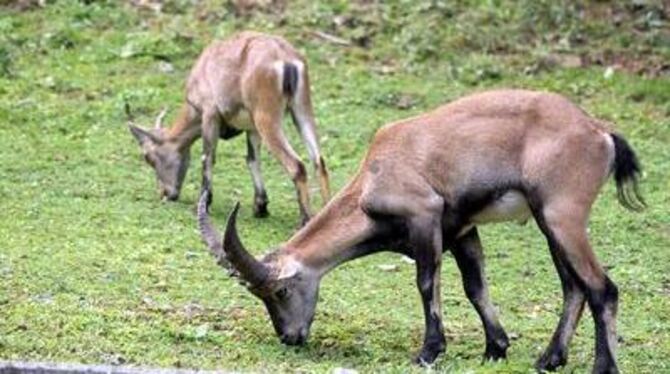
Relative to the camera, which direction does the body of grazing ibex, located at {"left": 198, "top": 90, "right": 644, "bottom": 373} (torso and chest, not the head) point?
to the viewer's left

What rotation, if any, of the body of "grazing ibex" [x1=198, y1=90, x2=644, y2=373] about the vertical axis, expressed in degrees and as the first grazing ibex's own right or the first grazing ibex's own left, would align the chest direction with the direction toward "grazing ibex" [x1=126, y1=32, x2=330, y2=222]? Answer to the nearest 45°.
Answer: approximately 45° to the first grazing ibex's own right

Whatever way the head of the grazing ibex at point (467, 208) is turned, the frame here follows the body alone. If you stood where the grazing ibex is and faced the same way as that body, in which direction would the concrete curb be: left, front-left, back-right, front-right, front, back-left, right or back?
front-left

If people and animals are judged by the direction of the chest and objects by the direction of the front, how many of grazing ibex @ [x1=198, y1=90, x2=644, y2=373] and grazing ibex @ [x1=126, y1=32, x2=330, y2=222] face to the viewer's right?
0
